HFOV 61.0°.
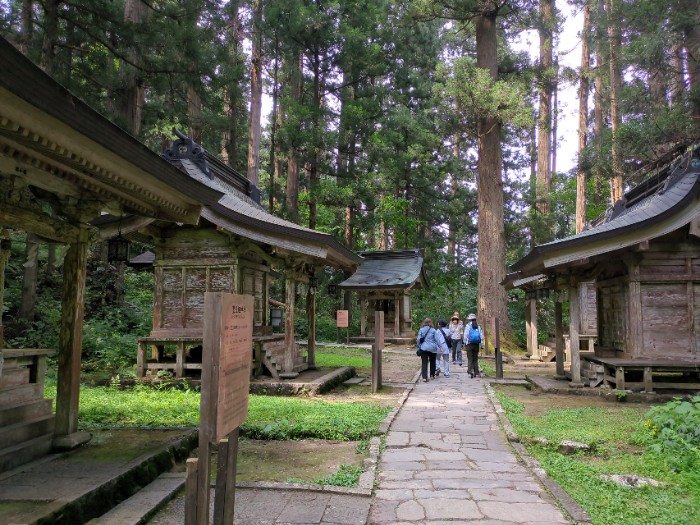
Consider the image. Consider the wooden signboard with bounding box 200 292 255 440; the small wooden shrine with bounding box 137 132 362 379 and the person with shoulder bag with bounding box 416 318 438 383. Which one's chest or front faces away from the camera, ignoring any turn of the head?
the person with shoulder bag

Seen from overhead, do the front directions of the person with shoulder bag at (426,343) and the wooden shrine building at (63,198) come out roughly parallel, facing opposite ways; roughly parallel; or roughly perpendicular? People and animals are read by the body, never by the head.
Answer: roughly perpendicular

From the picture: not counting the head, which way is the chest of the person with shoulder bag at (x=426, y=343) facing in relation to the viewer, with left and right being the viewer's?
facing away from the viewer

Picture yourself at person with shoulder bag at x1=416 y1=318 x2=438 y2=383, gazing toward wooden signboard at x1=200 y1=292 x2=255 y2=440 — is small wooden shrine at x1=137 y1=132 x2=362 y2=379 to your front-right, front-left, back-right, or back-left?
front-right

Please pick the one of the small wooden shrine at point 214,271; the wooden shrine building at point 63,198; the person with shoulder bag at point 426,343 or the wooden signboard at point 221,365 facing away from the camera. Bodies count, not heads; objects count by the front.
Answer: the person with shoulder bag

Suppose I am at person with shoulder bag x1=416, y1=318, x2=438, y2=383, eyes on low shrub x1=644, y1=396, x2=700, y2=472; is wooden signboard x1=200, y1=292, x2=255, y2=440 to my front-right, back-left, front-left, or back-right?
front-right

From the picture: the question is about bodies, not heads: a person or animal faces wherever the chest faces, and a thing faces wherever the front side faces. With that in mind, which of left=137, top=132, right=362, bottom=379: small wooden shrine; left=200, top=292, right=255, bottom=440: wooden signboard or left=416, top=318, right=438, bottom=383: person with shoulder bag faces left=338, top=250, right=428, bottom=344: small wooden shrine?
the person with shoulder bag

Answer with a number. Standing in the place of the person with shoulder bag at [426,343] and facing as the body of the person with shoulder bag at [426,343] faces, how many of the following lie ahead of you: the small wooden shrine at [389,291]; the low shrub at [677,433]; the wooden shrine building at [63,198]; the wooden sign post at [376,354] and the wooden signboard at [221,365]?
1

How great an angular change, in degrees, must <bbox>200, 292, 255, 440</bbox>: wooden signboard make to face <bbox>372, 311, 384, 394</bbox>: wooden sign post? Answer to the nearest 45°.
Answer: approximately 135° to its left

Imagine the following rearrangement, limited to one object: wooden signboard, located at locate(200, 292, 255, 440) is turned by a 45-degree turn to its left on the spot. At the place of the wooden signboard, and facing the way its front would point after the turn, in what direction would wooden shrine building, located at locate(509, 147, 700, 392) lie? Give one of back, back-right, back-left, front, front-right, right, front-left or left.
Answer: front-left

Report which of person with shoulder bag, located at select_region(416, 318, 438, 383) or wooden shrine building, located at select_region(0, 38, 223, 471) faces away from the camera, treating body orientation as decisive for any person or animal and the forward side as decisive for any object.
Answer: the person with shoulder bag

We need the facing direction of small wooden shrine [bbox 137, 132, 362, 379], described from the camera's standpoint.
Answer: facing the viewer and to the right of the viewer

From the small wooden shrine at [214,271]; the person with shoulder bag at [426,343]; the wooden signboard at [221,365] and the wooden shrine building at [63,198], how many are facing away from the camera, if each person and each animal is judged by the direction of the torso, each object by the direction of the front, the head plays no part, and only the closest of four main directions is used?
1

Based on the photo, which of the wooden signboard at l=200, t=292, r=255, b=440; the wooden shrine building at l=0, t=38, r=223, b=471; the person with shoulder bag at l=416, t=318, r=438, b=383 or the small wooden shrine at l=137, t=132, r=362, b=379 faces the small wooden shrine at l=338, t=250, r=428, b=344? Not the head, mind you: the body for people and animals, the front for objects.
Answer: the person with shoulder bag

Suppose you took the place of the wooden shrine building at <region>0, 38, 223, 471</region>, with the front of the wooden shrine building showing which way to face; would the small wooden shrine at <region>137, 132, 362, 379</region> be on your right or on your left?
on your left
